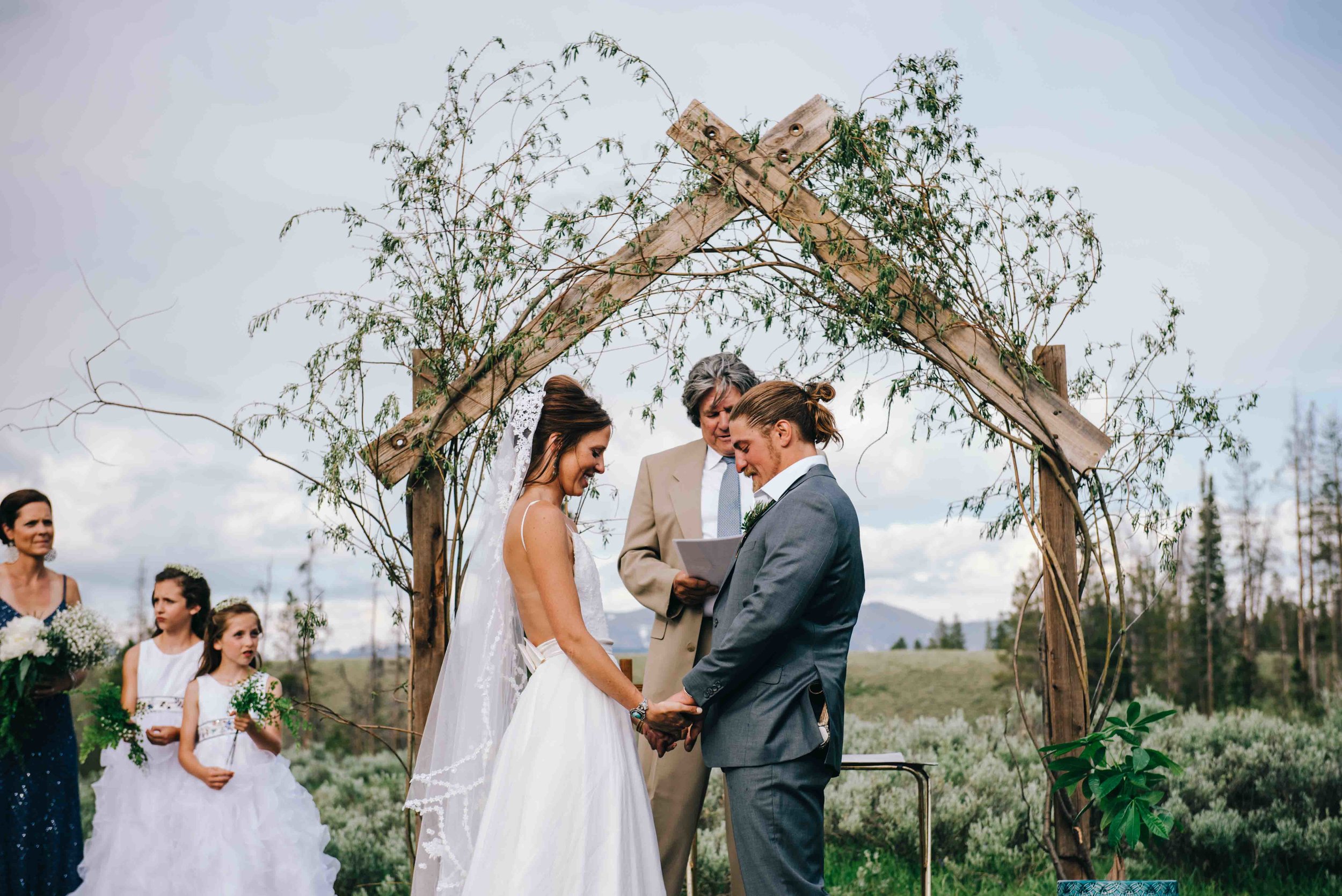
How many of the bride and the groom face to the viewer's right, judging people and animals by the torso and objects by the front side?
1

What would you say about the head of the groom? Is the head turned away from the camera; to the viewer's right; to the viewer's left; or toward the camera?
to the viewer's left

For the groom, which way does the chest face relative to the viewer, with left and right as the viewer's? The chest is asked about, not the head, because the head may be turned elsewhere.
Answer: facing to the left of the viewer

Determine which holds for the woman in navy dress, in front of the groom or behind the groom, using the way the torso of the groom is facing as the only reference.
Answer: in front

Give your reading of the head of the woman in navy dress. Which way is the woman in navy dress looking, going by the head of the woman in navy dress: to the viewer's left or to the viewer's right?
to the viewer's right

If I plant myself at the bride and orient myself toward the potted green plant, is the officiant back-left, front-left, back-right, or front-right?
front-left

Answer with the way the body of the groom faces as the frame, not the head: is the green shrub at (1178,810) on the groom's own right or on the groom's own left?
on the groom's own right

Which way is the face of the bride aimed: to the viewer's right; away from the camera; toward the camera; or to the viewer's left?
to the viewer's right

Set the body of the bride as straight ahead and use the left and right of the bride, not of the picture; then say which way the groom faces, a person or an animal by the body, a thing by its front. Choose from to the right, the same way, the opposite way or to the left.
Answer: the opposite way

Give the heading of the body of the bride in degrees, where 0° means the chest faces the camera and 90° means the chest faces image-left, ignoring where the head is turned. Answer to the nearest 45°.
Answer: approximately 270°

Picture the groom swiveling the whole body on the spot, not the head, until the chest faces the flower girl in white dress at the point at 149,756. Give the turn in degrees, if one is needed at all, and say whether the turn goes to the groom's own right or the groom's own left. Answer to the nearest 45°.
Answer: approximately 45° to the groom's own right

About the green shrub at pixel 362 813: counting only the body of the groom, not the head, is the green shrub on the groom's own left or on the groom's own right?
on the groom's own right
